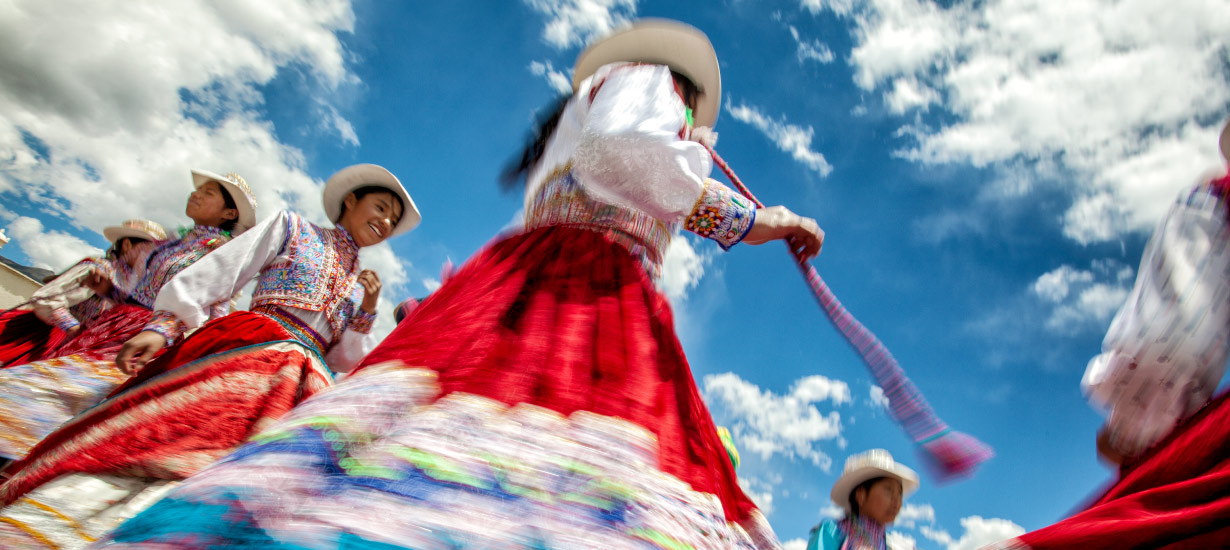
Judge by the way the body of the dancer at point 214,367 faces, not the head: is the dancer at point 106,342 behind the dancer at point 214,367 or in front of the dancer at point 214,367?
behind

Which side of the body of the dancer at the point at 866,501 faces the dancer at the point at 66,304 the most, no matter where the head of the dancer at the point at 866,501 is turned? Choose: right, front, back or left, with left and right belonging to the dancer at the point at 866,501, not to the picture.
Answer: right

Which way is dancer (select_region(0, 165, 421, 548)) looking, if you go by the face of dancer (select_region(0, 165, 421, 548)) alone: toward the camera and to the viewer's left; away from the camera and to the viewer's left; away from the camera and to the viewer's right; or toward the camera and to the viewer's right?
toward the camera and to the viewer's right

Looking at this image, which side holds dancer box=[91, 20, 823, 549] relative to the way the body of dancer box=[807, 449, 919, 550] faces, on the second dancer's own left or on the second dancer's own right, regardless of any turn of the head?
on the second dancer's own right

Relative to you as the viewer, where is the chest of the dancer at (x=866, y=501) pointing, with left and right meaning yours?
facing the viewer and to the right of the viewer

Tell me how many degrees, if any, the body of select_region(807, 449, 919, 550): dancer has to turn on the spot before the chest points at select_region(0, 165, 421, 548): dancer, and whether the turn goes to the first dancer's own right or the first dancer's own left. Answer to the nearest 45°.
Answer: approximately 90° to the first dancer's own right

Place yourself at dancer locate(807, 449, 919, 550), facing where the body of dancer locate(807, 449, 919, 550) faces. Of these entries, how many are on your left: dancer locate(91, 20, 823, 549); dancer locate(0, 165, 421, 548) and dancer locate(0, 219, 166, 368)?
0
